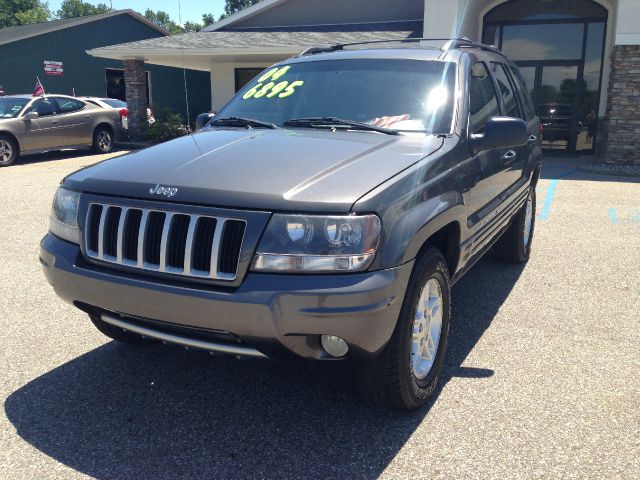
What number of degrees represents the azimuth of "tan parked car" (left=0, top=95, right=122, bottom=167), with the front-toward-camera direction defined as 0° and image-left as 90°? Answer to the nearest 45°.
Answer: approximately 45°

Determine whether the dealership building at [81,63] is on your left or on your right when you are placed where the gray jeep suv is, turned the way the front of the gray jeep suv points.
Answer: on your right

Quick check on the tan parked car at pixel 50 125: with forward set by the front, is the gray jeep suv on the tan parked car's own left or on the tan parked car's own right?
on the tan parked car's own left

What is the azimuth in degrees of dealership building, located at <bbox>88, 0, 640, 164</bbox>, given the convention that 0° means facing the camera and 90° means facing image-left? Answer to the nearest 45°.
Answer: approximately 0°

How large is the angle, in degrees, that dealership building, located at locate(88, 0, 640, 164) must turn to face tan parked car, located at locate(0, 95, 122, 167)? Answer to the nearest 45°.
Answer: approximately 90° to its right

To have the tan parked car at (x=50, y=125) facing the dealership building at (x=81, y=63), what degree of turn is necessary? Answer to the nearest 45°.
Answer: approximately 135° to its right
